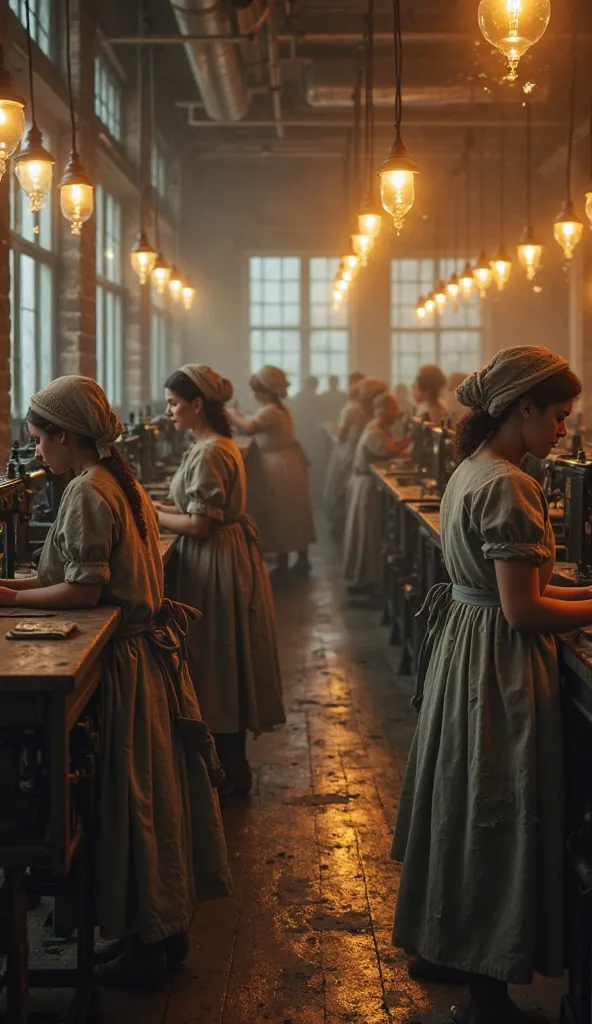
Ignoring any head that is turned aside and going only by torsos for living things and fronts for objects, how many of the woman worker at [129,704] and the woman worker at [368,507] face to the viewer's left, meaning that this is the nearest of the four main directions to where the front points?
1

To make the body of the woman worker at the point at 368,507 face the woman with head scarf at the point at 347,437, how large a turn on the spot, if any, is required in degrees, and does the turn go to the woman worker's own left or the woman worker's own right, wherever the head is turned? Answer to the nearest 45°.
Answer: approximately 90° to the woman worker's own left

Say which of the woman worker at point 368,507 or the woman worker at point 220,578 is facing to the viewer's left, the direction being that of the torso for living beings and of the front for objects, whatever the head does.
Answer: the woman worker at point 220,578

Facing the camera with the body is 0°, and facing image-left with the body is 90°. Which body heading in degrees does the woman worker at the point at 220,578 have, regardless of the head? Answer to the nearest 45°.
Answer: approximately 90°

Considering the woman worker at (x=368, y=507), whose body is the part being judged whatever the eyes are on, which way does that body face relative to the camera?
to the viewer's right

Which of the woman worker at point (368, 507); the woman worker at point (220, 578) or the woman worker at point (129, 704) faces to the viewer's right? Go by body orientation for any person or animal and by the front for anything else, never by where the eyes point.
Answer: the woman worker at point (368, 507)

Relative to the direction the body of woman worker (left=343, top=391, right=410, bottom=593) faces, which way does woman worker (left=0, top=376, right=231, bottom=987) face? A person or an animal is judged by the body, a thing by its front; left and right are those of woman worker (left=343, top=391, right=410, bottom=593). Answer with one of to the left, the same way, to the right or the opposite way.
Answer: the opposite way

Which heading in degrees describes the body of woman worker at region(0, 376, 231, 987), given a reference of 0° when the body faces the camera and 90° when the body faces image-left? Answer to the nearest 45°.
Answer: approximately 90°

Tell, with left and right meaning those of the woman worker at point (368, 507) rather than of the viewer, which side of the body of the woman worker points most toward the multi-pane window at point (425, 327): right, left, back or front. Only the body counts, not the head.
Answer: left

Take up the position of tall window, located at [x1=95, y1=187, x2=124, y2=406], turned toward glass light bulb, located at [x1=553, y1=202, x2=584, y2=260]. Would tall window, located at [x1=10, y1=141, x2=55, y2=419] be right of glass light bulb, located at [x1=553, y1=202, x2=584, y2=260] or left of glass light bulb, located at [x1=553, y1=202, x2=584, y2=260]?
right

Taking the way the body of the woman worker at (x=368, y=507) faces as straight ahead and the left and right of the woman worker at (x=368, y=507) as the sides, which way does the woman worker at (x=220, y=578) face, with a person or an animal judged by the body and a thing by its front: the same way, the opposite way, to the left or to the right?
the opposite way

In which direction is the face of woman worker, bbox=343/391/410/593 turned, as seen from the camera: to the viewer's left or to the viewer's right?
to the viewer's right

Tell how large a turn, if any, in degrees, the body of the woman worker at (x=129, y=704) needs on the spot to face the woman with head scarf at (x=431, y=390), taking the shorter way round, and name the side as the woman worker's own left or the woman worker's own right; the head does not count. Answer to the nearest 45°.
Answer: approximately 90° to the woman worker's own right

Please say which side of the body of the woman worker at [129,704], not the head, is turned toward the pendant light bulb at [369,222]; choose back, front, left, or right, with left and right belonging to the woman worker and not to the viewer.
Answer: right

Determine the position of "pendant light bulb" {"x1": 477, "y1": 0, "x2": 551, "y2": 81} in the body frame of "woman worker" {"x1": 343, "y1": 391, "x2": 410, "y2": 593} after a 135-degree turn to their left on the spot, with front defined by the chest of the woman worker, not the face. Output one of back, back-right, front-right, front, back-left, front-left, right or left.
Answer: back-left

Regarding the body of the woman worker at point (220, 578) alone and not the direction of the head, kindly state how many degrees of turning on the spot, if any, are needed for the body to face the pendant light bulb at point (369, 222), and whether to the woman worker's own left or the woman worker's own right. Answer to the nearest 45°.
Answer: approximately 90° to the woman worker's own right

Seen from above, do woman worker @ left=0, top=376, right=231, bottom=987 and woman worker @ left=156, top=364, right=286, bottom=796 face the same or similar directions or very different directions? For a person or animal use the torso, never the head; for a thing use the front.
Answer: same or similar directions

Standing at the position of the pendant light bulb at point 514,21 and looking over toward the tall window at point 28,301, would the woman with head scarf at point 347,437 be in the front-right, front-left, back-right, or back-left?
front-right
